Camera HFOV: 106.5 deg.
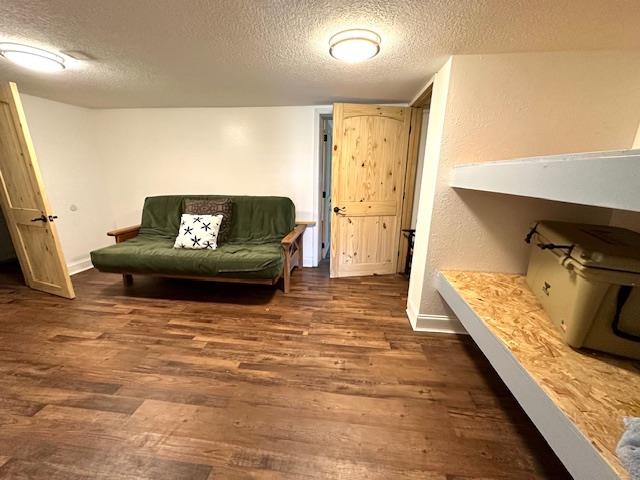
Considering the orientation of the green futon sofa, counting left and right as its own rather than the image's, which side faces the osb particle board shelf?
left

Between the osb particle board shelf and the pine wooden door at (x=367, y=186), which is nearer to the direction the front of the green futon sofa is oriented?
the osb particle board shelf

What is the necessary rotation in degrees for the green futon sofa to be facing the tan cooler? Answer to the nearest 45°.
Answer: approximately 90° to its left

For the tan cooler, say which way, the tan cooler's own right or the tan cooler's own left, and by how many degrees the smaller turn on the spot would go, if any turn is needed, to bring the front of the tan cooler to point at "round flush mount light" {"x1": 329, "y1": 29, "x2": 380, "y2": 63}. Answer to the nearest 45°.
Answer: approximately 45° to the tan cooler's own right

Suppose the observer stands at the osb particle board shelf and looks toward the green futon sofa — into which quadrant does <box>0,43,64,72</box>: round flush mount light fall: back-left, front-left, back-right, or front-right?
front-left

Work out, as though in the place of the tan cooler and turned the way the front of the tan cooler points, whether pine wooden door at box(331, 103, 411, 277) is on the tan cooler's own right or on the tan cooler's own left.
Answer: on the tan cooler's own right

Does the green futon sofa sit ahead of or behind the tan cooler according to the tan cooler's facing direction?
ahead

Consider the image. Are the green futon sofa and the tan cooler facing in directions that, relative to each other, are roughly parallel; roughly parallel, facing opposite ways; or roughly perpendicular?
roughly perpendicular

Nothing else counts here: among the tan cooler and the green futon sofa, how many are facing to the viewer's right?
0

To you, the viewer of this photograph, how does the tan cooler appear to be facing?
facing the viewer and to the left of the viewer

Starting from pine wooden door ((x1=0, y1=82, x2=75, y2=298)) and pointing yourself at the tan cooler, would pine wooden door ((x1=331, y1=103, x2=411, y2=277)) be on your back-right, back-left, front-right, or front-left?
front-left

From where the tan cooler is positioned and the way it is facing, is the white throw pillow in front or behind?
in front

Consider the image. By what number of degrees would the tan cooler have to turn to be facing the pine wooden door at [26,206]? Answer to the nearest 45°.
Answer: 0° — it already faces it

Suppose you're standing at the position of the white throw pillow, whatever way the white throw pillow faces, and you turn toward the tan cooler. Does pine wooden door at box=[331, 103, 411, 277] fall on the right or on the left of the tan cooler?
left
